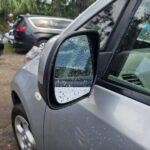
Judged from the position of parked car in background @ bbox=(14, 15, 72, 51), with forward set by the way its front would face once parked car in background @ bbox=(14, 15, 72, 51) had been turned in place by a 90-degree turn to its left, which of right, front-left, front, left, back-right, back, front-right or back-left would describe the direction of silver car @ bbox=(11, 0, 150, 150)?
back-left

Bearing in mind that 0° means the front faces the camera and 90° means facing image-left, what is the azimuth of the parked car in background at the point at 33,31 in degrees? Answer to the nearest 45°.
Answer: approximately 225°

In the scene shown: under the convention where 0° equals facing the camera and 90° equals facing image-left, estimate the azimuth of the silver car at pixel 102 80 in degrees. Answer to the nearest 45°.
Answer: approximately 135°
